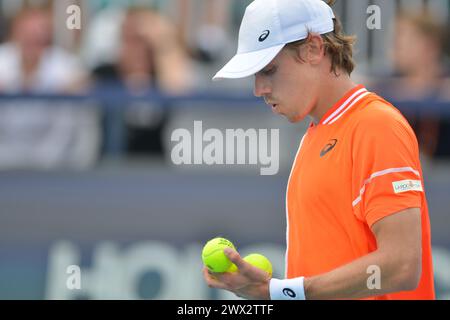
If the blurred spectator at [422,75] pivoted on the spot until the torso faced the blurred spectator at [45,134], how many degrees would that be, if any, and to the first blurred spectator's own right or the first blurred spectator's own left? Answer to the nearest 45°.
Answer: approximately 45° to the first blurred spectator's own right

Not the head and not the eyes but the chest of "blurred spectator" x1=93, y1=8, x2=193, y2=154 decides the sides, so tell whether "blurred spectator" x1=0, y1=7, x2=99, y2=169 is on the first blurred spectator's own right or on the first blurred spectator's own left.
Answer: on the first blurred spectator's own right

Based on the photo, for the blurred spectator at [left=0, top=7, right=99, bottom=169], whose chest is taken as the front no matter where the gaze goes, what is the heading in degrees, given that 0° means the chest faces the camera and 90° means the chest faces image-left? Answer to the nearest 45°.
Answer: approximately 0°

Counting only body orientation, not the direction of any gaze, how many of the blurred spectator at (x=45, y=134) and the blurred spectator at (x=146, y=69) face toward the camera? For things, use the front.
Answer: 2

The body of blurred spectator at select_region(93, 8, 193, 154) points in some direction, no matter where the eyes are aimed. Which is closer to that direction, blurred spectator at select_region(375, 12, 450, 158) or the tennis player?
the tennis player

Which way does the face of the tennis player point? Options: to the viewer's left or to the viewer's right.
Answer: to the viewer's left

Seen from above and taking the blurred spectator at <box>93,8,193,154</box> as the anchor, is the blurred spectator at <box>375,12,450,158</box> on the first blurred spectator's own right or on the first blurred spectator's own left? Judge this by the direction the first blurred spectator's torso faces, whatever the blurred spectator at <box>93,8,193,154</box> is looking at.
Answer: on the first blurred spectator's own left

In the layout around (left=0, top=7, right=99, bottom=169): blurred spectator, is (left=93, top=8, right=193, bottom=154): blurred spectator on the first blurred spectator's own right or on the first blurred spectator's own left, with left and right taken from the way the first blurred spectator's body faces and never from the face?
on the first blurred spectator's own left

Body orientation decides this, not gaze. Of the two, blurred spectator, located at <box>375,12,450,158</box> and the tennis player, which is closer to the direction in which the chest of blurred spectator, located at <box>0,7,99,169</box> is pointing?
the tennis player

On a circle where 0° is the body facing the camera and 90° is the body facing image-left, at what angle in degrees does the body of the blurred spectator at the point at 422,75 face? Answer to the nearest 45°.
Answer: approximately 45°

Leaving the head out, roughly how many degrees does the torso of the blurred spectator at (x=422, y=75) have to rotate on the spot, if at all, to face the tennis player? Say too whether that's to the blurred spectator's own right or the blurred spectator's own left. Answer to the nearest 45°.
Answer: approximately 45° to the blurred spectator's own left
